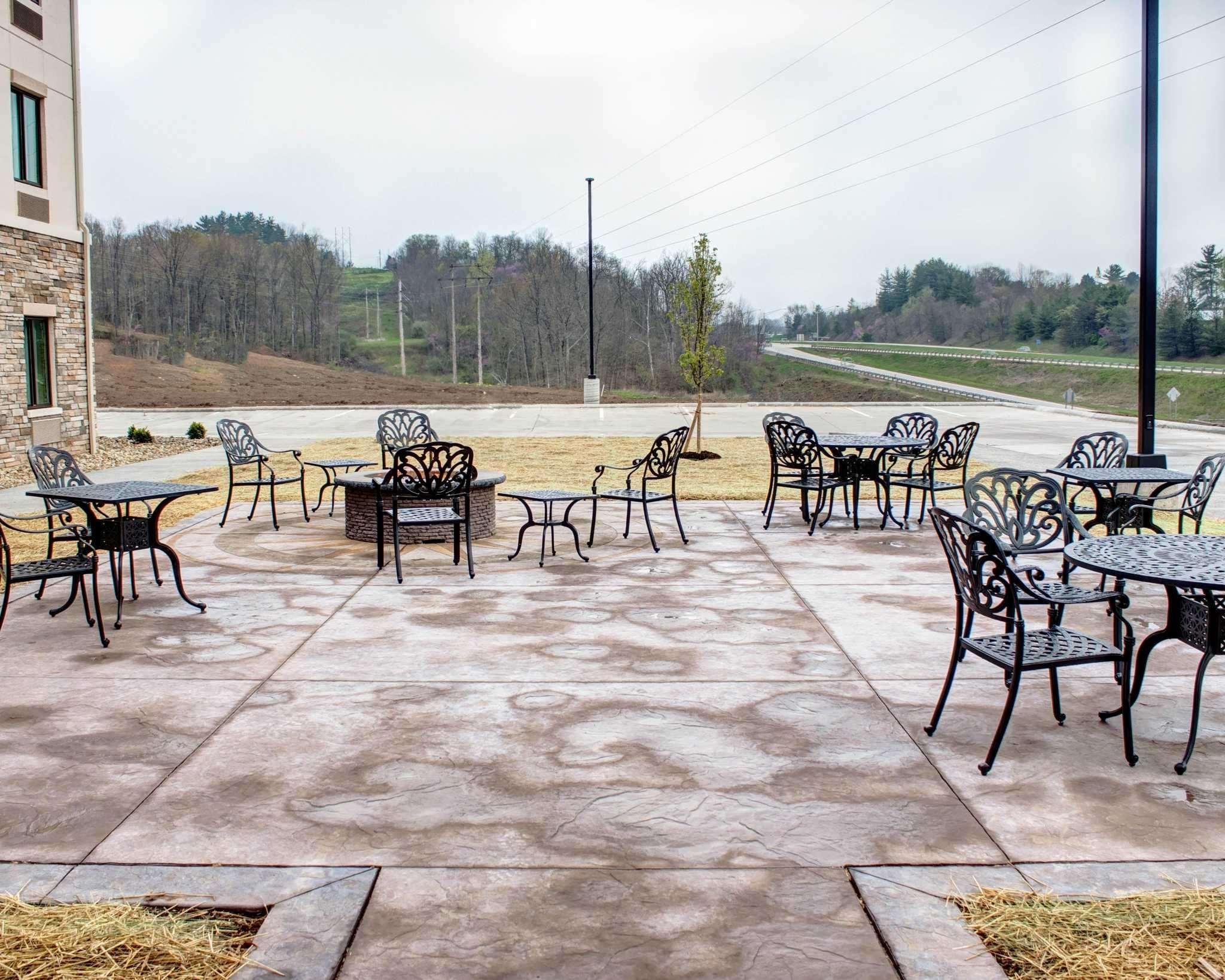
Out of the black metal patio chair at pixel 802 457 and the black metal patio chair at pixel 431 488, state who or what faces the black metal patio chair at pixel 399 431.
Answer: the black metal patio chair at pixel 431 488

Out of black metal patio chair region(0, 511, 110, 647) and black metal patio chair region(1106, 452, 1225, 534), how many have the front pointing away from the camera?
0

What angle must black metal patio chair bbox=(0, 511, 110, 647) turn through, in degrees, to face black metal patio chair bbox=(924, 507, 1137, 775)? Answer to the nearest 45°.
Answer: approximately 45° to its right

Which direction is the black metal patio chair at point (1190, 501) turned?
to the viewer's left

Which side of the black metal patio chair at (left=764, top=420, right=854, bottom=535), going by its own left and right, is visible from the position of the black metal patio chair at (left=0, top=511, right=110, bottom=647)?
back

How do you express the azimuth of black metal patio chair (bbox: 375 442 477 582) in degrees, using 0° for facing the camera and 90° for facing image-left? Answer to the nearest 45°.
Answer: approximately 180°

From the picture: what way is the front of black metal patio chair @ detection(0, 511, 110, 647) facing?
to the viewer's right

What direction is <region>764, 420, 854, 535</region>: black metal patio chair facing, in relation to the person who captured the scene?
facing away from the viewer and to the right of the viewer

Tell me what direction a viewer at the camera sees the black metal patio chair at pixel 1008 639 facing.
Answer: facing away from the viewer and to the right of the viewer

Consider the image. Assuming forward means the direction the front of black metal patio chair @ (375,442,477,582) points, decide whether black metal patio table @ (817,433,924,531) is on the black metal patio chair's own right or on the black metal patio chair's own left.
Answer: on the black metal patio chair's own right
